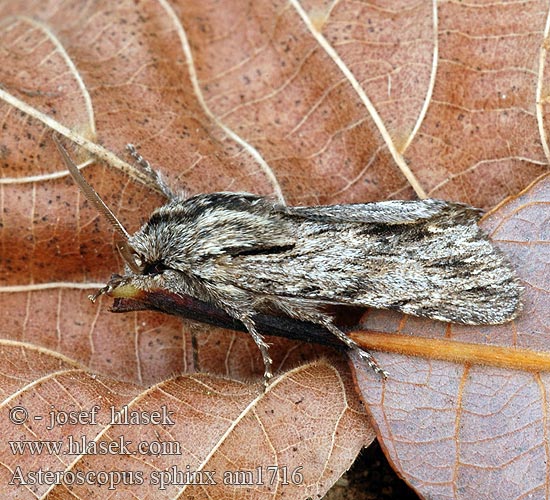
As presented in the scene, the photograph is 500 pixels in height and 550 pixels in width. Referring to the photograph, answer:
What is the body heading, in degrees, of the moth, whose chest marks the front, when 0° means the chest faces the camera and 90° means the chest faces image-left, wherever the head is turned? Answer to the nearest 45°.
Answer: approximately 90°
